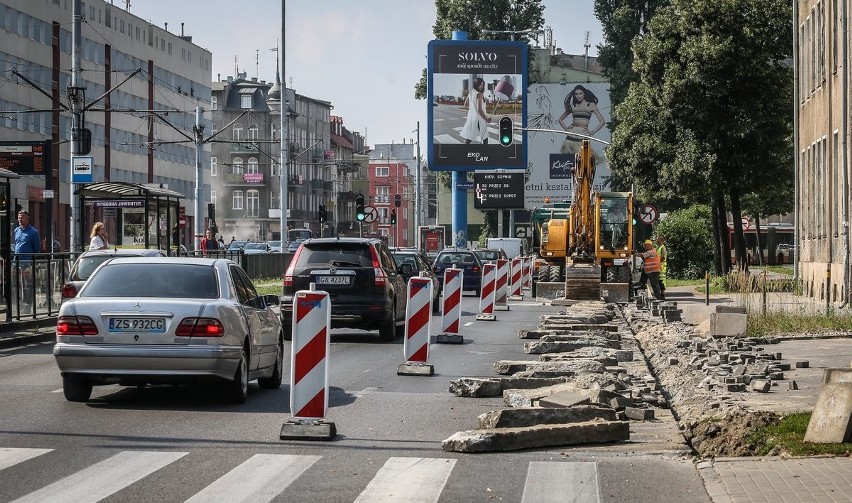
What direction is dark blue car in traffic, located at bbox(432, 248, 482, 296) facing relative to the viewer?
away from the camera

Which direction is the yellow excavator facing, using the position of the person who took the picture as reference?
facing the viewer

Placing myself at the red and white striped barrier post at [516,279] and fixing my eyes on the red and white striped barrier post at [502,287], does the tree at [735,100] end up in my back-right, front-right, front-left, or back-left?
back-left

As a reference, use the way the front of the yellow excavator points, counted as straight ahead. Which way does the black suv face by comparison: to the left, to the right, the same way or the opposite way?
the opposite way

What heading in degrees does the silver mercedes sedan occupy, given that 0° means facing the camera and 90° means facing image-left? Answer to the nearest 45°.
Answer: approximately 180°

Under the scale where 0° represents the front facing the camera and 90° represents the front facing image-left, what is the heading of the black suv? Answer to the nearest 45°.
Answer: approximately 180°

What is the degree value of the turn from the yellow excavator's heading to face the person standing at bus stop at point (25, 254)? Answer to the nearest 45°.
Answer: approximately 45° to its right

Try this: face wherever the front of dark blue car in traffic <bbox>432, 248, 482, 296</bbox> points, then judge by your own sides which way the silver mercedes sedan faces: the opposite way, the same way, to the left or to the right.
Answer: the same way

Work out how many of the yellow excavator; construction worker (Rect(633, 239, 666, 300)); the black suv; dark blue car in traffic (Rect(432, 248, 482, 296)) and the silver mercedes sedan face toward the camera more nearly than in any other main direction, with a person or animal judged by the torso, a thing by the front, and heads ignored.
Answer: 1

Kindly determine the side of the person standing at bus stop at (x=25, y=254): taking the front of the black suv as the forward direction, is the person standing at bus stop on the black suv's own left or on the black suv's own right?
on the black suv's own left

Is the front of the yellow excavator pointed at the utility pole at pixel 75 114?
no

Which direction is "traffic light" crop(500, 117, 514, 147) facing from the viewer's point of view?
toward the camera

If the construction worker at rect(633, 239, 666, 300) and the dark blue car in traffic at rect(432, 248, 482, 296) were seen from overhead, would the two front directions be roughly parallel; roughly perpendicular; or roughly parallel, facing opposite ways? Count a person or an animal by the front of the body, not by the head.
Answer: roughly perpendicular

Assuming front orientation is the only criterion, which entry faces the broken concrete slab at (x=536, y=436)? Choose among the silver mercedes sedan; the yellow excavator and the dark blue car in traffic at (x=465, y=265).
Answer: the yellow excavator

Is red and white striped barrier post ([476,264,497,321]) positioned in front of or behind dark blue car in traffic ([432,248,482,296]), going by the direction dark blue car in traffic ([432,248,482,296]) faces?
behind

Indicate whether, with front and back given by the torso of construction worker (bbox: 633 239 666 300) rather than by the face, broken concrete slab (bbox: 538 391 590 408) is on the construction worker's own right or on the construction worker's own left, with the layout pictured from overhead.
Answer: on the construction worker's own left

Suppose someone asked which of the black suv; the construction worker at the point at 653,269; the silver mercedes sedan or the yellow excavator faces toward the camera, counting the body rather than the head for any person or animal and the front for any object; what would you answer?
the yellow excavator

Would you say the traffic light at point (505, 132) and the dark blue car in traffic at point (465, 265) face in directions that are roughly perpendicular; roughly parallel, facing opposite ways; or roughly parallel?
roughly parallel, facing opposite ways

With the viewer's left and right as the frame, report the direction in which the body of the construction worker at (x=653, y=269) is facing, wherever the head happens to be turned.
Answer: facing to the left of the viewer
